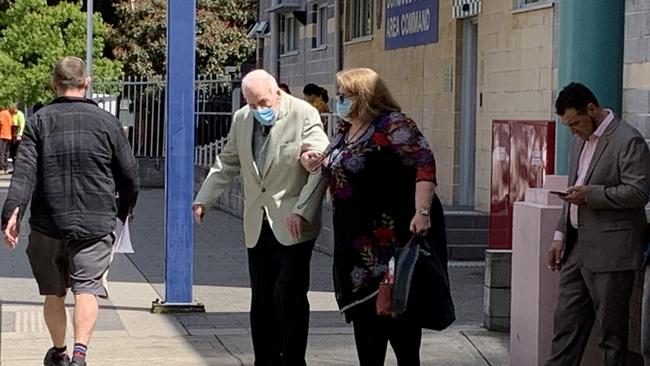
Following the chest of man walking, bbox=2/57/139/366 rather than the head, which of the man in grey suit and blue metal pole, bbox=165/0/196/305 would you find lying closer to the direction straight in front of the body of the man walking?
the blue metal pole

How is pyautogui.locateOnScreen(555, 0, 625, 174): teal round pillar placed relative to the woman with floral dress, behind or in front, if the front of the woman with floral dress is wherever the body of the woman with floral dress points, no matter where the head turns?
behind

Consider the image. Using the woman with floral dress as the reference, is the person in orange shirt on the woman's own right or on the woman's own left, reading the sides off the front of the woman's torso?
on the woman's own right

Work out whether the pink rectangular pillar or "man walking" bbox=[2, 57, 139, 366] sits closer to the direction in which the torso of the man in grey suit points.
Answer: the man walking

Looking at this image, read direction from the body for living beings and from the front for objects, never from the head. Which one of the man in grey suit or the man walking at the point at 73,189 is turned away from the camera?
the man walking

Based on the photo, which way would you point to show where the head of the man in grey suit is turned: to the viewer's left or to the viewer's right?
to the viewer's left

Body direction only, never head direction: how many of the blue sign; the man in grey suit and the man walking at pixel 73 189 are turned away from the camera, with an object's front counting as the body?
1

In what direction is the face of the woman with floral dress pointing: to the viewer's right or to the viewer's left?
to the viewer's left

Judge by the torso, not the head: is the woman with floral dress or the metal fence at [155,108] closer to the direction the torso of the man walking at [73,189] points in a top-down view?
the metal fence

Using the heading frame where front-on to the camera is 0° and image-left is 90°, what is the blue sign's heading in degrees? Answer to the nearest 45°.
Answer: approximately 45°

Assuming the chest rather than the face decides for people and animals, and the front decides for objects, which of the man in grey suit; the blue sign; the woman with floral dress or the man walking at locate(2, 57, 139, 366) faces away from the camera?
the man walking

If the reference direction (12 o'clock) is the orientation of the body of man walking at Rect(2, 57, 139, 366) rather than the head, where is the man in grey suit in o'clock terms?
The man in grey suit is roughly at 4 o'clock from the man walking.

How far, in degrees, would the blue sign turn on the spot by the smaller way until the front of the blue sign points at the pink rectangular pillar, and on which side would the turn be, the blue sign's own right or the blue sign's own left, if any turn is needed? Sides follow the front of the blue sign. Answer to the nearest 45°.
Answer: approximately 45° to the blue sign's own left

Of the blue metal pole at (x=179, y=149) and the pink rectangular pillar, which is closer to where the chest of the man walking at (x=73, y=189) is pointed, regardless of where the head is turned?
the blue metal pole

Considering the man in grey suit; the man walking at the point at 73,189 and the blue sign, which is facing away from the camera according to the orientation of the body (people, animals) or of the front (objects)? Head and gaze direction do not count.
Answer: the man walking

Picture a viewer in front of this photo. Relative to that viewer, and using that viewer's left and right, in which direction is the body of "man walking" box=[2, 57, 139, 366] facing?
facing away from the viewer
